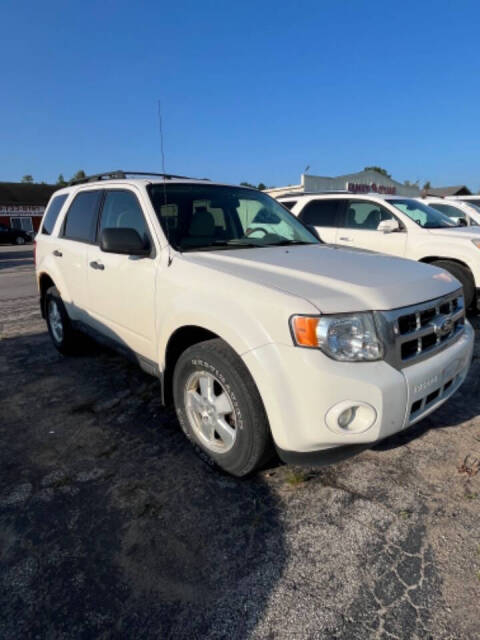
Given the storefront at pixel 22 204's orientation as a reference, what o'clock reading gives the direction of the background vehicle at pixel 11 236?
The background vehicle is roughly at 12 o'clock from the storefront.

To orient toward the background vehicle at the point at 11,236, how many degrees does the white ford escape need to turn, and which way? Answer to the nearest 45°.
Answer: approximately 180°

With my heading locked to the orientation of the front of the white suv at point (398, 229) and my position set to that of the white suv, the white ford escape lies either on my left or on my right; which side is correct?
on my right

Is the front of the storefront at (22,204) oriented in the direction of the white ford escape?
yes

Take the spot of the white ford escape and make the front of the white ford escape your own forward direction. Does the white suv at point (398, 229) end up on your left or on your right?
on your left
